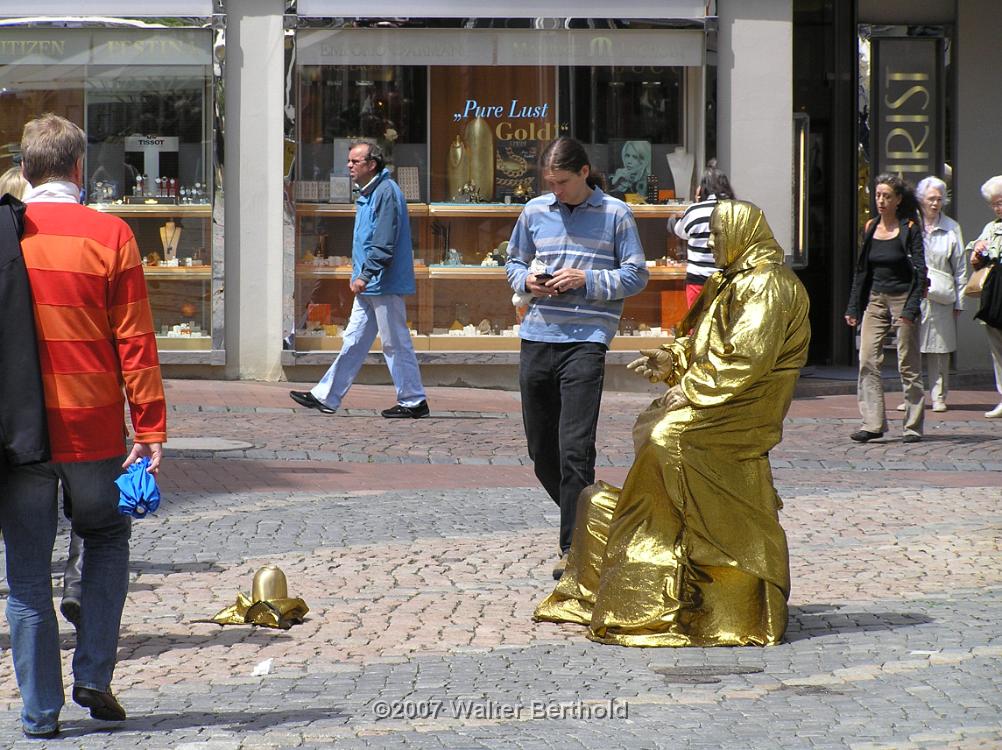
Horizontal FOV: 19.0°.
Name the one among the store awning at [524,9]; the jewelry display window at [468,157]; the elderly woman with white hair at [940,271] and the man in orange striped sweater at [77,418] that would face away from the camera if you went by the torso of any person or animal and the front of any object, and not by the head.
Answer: the man in orange striped sweater

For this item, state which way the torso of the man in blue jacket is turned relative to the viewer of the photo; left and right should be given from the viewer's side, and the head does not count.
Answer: facing to the left of the viewer

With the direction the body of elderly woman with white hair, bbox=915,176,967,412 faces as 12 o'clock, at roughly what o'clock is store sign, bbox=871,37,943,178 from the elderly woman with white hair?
The store sign is roughly at 6 o'clock from the elderly woman with white hair.

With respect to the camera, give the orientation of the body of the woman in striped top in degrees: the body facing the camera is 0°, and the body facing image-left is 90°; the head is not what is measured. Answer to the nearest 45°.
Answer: approximately 135°

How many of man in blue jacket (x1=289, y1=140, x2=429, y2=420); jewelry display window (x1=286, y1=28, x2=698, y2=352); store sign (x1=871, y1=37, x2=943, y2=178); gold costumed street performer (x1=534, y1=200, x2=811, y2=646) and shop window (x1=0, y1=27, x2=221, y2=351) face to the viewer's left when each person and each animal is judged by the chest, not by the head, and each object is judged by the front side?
2

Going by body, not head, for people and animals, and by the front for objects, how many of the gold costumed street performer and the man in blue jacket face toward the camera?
0

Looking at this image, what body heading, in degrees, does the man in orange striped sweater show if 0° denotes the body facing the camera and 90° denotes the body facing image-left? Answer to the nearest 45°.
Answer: approximately 180°

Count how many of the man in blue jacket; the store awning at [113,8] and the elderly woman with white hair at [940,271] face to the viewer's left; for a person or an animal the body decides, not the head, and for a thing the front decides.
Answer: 1

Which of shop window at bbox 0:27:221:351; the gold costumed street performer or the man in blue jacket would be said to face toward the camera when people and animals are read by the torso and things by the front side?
the shop window

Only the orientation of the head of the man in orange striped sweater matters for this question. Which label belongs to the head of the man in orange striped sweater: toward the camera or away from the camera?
away from the camera

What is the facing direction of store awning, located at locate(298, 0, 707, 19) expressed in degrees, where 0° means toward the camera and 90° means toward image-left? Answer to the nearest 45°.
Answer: approximately 0°
